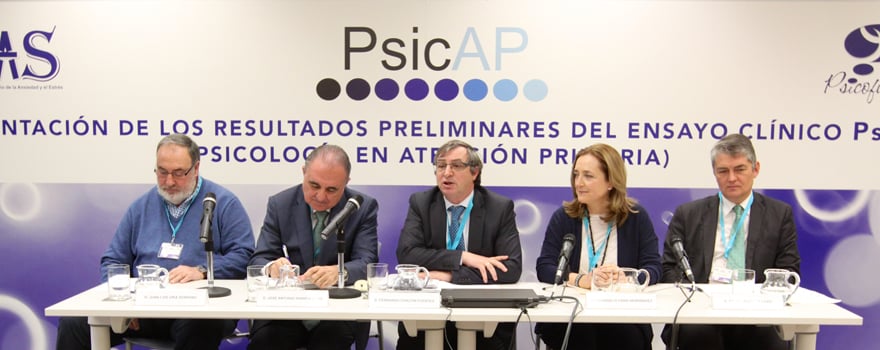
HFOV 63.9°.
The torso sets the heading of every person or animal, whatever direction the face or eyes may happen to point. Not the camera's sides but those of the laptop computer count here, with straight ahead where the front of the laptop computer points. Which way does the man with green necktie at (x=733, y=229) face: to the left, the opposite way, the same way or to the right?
the opposite way

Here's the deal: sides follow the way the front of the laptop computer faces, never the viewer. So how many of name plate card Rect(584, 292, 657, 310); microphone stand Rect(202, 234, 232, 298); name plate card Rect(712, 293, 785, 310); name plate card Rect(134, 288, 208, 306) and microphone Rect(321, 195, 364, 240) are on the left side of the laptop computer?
3

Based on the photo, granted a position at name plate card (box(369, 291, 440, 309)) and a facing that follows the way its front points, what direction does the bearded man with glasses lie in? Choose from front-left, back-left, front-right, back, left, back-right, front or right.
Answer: back-right

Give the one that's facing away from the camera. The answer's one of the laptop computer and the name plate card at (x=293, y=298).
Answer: the laptop computer

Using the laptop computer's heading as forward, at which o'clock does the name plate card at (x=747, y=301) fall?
The name plate card is roughly at 3 o'clock from the laptop computer.

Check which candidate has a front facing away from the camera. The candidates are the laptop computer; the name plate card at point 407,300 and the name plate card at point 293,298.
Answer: the laptop computer

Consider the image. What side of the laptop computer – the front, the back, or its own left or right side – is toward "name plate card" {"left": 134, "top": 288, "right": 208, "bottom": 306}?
left

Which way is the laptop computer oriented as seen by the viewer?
away from the camera

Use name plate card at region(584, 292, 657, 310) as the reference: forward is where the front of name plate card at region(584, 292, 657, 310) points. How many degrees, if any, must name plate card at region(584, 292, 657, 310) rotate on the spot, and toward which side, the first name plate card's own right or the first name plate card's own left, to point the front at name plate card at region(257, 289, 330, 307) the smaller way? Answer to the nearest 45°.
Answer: approximately 90° to the first name plate card's own right
